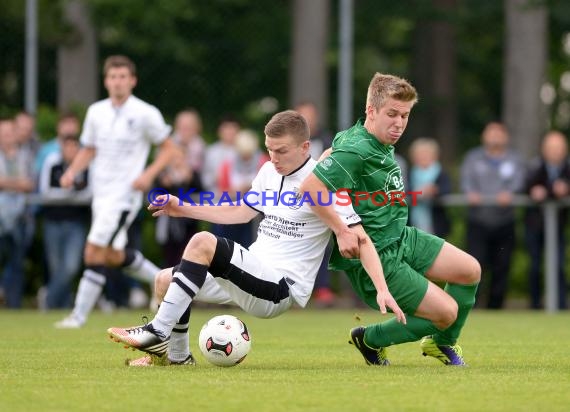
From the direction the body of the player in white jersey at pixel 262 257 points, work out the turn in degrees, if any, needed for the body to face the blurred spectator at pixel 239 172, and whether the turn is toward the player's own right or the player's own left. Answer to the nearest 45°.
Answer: approximately 135° to the player's own right

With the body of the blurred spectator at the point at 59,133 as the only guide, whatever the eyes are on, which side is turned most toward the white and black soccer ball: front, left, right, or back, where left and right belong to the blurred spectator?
front

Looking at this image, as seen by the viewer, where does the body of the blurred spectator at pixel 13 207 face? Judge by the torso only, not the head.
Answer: toward the camera

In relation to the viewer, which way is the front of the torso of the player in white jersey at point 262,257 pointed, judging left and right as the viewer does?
facing the viewer and to the left of the viewer

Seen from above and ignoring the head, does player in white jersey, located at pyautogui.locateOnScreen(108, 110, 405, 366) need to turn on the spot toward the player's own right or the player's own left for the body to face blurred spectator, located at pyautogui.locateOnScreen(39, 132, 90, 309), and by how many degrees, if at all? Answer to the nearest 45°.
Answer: approximately 135° to the player's own right

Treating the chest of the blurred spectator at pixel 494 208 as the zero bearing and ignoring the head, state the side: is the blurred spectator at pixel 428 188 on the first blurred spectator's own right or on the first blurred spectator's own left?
on the first blurred spectator's own right

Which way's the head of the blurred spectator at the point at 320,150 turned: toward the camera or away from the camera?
toward the camera

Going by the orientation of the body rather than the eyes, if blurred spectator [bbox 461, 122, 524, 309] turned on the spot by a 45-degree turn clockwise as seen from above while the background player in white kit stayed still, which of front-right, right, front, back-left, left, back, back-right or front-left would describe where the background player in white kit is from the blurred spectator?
front

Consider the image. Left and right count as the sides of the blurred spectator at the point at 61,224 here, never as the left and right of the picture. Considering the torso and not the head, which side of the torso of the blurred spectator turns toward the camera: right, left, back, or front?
front

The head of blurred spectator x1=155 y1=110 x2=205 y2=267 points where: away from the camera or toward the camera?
toward the camera

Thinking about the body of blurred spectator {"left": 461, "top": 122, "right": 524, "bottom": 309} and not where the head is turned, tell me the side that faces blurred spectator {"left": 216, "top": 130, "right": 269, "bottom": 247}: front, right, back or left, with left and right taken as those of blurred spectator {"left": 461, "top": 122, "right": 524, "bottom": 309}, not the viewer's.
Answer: right

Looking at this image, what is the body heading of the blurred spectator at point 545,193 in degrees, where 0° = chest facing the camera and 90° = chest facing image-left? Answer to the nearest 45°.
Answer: approximately 0°
